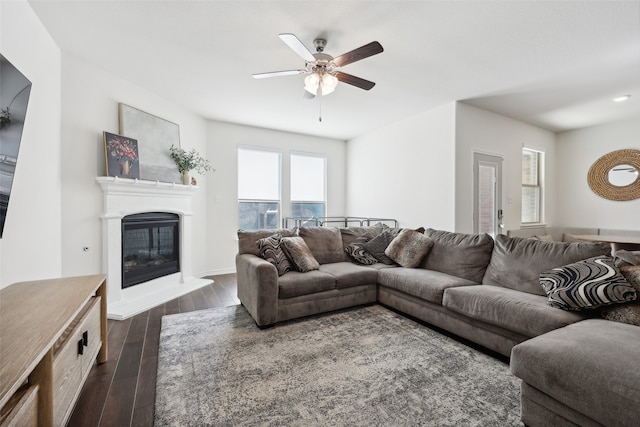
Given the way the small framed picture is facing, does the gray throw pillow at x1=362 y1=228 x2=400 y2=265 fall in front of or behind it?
in front

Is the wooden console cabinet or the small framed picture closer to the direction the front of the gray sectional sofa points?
the wooden console cabinet

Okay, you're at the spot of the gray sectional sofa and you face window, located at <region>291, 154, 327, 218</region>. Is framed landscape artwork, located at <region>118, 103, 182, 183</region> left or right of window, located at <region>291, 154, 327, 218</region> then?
left

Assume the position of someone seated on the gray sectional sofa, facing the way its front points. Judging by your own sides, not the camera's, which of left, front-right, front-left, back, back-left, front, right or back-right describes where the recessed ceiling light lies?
back

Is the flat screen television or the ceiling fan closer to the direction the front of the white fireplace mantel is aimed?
the ceiling fan

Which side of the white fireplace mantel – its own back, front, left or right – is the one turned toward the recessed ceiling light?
front

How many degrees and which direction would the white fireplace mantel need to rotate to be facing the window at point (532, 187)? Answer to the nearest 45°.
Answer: approximately 45° to its left

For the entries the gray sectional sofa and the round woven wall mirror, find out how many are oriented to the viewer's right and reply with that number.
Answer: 0

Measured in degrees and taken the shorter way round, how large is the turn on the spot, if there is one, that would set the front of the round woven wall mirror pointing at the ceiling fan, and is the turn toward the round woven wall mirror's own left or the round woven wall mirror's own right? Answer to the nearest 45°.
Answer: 0° — it already faces it

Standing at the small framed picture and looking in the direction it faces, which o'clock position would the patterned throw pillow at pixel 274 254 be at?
The patterned throw pillow is roughly at 12 o'clock from the small framed picture.

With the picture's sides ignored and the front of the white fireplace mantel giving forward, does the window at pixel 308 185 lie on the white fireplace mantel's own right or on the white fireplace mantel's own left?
on the white fireplace mantel's own left

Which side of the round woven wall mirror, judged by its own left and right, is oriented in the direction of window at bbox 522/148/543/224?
right

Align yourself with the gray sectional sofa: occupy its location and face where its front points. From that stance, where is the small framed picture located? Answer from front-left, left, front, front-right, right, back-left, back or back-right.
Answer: front-right

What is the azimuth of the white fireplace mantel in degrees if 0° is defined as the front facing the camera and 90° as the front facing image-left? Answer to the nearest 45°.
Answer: approximately 315°

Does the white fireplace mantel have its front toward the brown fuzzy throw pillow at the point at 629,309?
yes
